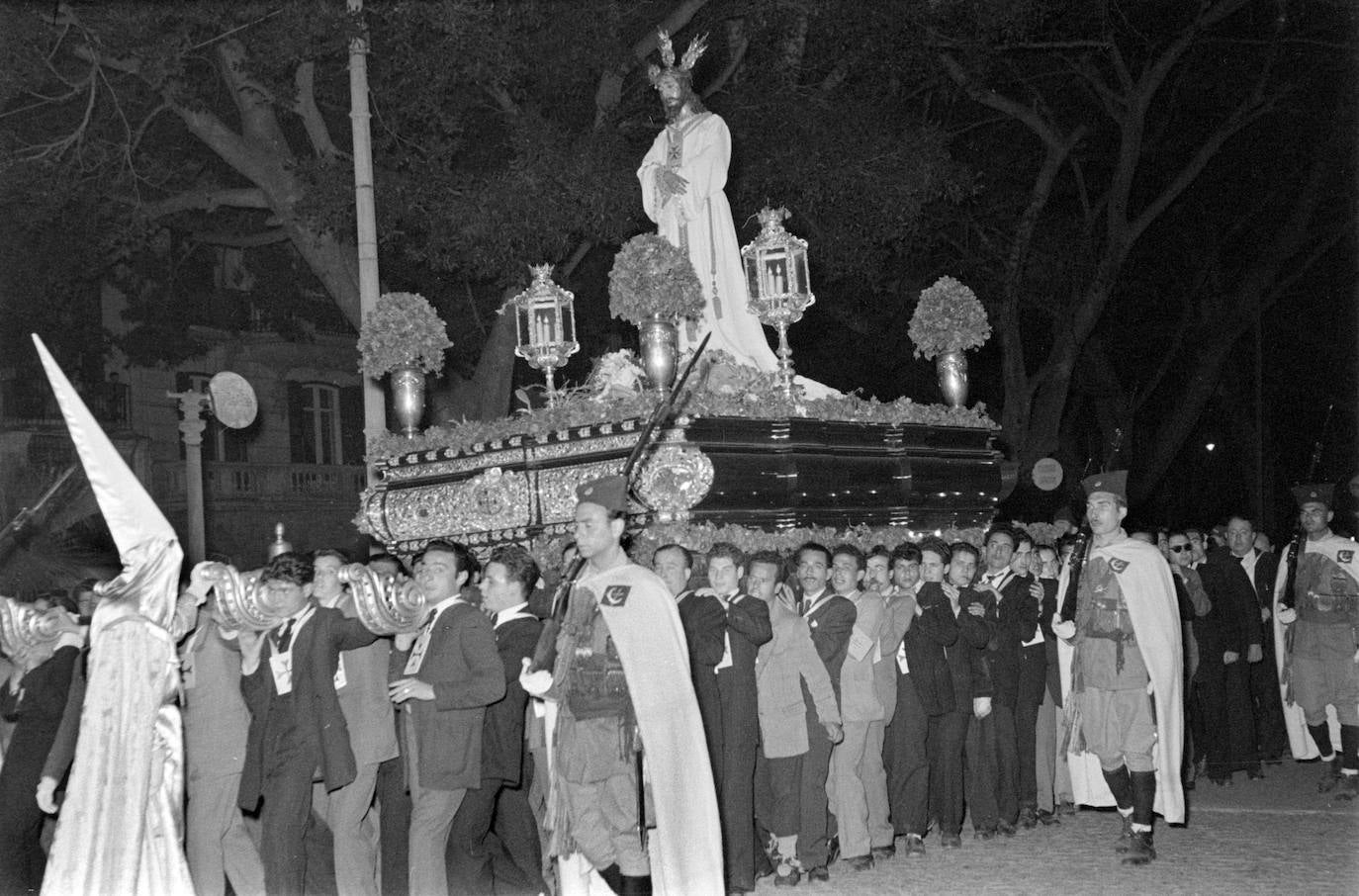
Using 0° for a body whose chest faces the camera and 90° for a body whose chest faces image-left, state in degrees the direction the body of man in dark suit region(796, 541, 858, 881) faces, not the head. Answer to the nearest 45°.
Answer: approximately 45°

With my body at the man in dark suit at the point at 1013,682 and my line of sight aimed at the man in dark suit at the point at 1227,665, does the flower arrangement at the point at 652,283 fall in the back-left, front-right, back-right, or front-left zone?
back-left

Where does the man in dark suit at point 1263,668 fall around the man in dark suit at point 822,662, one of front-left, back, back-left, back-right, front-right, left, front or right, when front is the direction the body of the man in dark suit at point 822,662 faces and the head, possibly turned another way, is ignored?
back

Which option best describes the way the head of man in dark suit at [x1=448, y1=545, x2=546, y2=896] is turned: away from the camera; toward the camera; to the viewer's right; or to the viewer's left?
to the viewer's left
